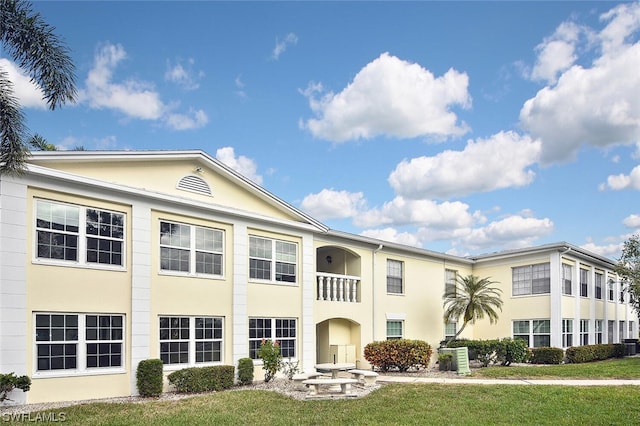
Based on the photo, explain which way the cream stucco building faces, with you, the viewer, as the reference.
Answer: facing the viewer and to the right of the viewer

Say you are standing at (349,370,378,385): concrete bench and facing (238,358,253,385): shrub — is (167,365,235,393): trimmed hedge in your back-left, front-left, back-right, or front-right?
front-left

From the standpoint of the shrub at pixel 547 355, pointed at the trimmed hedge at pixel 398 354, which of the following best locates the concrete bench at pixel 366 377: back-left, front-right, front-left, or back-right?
front-left

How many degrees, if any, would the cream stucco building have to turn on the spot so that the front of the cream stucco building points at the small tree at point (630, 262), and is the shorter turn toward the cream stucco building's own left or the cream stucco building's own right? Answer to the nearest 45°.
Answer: approximately 90° to the cream stucco building's own left

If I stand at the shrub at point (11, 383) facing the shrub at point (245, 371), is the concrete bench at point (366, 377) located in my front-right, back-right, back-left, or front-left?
front-right

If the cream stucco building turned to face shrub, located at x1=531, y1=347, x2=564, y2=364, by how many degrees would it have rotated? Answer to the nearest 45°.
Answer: approximately 90° to its left
